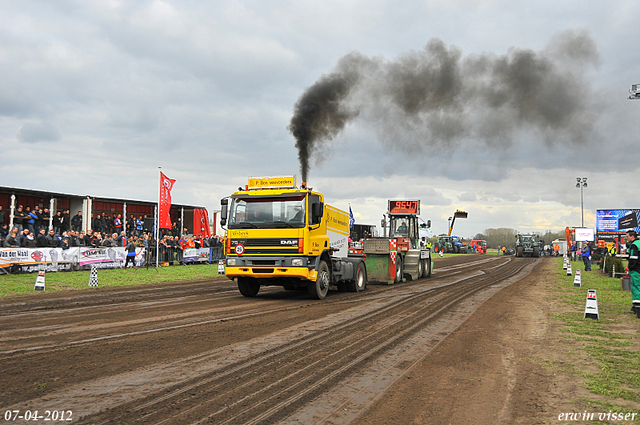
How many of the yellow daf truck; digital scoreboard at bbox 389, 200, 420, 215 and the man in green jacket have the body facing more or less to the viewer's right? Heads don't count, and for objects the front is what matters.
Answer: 0

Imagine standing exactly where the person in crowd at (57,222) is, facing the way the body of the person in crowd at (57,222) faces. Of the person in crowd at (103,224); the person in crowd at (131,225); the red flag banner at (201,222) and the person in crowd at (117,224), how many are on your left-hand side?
4

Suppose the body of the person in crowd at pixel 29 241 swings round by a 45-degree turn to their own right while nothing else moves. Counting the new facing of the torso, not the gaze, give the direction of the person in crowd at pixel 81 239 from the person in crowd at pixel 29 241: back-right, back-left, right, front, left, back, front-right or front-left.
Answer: back-left

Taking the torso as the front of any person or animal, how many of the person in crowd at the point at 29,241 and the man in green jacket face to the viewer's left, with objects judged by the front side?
1

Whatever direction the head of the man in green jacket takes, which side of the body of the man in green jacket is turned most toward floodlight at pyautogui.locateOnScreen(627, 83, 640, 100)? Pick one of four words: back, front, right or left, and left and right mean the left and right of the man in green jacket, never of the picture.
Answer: right

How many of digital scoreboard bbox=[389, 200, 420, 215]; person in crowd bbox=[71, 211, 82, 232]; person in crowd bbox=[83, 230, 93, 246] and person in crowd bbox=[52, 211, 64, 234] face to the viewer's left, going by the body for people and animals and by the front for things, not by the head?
0

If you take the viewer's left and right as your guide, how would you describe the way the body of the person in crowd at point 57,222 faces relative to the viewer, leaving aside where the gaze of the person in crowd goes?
facing the viewer and to the right of the viewer

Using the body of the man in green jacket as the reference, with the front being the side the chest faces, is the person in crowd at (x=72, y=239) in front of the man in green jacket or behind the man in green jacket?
in front

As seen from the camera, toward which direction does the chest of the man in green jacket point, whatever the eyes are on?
to the viewer's left

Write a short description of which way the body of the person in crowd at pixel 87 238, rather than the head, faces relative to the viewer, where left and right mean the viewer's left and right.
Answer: facing to the right of the viewer

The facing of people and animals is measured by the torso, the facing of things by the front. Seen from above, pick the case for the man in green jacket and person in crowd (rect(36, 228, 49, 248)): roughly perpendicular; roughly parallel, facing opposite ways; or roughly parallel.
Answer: roughly parallel, facing opposite ways

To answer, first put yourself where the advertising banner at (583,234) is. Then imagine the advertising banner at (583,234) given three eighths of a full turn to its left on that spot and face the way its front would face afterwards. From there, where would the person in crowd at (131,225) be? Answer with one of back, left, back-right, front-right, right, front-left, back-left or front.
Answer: back

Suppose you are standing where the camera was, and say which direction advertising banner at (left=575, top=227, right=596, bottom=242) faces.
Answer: facing the viewer
